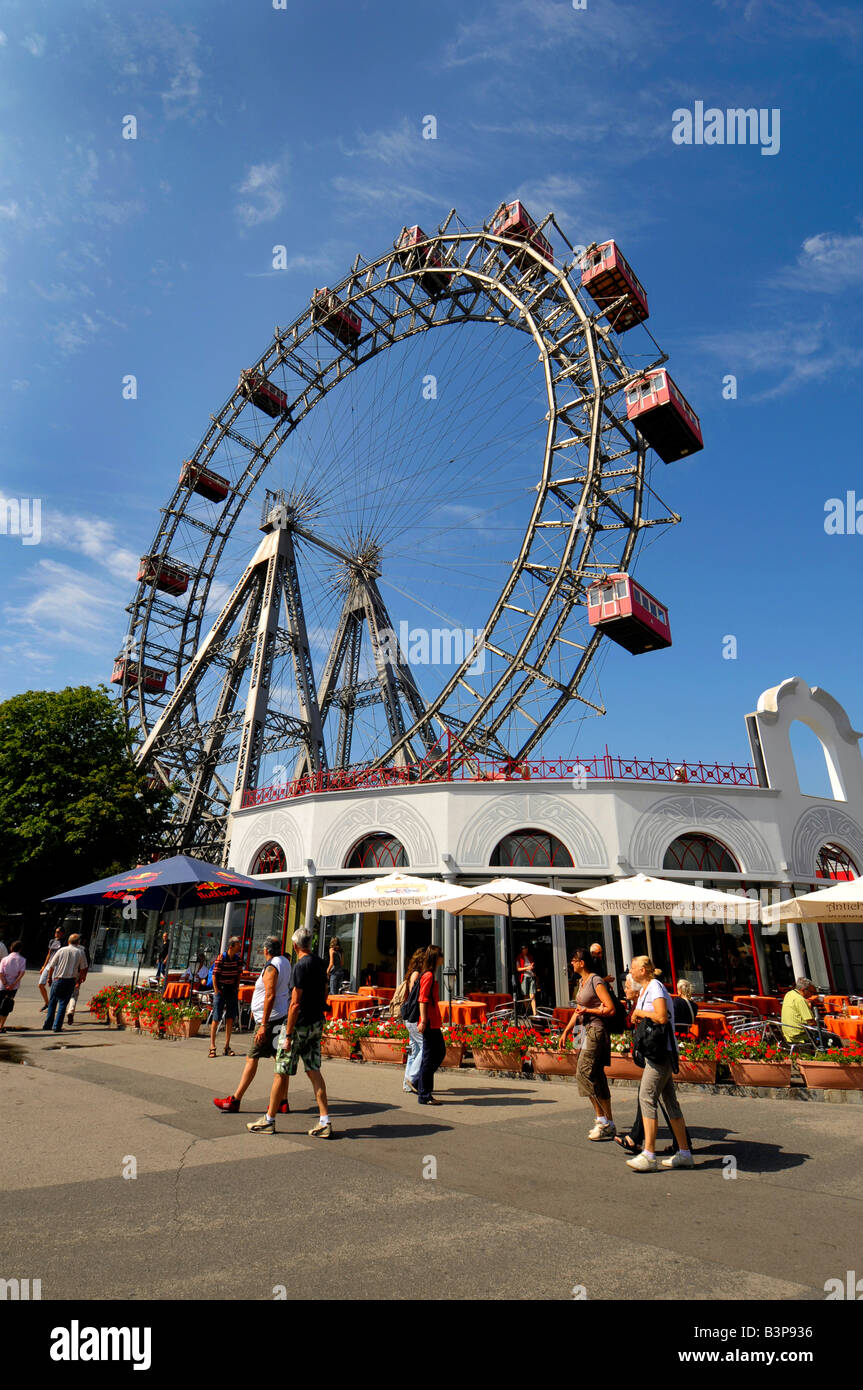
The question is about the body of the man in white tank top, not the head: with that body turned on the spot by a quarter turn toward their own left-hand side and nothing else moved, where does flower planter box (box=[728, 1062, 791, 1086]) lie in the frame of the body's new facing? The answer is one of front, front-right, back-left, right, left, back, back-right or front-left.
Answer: left

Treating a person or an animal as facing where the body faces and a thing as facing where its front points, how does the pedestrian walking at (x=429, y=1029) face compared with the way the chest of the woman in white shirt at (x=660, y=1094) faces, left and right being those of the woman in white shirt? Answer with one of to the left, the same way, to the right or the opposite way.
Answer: the opposite way

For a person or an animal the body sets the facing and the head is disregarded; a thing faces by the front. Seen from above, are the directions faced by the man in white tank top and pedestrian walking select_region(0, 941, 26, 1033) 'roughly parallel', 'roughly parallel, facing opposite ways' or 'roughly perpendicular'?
roughly perpendicular

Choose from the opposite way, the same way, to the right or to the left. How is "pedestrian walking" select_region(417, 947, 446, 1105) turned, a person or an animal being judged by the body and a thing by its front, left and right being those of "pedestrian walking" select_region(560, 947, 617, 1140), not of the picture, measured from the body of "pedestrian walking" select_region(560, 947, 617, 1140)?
the opposite way

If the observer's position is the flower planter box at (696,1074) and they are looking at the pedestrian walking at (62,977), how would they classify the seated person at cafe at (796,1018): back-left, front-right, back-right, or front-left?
back-right

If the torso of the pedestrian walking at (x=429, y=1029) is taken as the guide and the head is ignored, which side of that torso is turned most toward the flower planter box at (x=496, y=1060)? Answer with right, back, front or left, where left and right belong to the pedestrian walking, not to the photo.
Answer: left
